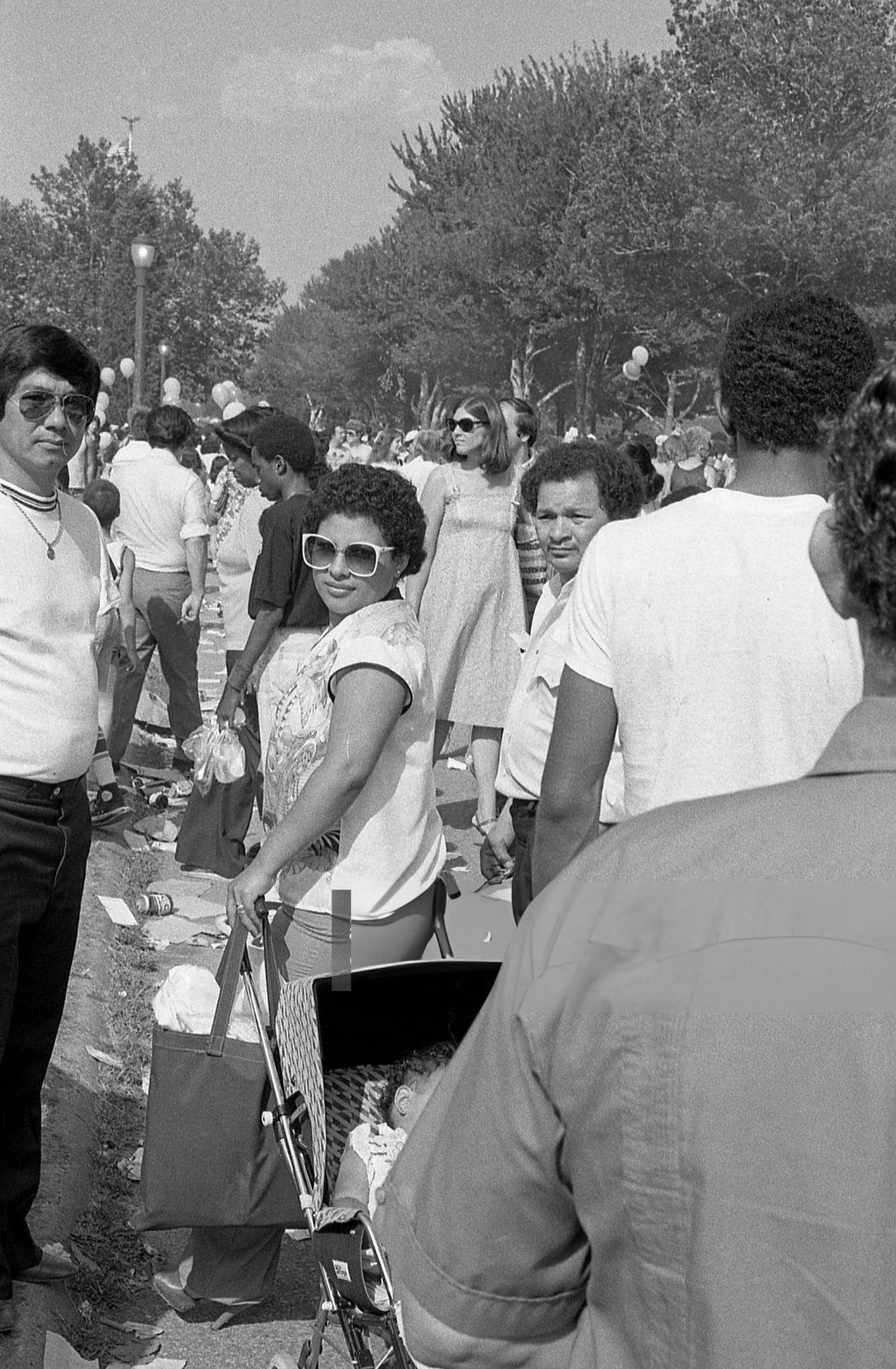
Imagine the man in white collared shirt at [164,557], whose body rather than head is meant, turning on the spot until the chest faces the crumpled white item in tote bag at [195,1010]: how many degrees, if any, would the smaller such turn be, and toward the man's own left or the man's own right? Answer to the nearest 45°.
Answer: approximately 180°

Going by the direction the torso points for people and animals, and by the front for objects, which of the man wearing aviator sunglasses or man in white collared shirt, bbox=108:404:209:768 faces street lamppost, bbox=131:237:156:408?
the man in white collared shirt

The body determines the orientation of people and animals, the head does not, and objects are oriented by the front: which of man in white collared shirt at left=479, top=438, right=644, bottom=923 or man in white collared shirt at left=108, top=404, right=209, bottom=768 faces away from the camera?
man in white collared shirt at left=108, top=404, right=209, bottom=768

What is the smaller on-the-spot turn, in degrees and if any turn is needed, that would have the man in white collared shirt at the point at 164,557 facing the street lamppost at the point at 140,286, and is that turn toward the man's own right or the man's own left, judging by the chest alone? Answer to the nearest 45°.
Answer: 0° — they already face it

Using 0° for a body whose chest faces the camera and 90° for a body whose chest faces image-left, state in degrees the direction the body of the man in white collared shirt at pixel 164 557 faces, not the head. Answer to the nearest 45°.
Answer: approximately 180°

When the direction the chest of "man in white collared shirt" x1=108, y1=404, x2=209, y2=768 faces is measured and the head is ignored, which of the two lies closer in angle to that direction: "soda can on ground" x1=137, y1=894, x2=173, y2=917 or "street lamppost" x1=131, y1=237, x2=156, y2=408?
the street lamppost

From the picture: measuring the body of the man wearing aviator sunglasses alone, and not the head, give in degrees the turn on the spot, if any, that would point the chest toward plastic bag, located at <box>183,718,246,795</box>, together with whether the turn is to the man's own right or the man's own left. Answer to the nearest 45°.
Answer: approximately 135° to the man's own left

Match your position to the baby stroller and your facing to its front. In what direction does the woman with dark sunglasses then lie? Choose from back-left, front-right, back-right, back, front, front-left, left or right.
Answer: back-left

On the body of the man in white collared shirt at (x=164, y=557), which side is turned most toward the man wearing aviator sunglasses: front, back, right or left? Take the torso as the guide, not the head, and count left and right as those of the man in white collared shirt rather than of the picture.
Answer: back

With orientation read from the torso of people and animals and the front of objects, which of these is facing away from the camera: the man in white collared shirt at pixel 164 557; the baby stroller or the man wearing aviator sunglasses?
the man in white collared shirt

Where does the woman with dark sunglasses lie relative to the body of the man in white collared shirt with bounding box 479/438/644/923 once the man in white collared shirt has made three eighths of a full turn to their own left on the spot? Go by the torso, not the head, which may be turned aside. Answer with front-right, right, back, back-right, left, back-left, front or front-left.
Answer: left

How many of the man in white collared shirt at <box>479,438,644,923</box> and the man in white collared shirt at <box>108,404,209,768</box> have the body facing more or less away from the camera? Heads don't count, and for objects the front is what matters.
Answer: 1

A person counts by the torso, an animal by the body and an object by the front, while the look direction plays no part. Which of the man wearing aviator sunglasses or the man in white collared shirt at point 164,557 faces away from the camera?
the man in white collared shirt
